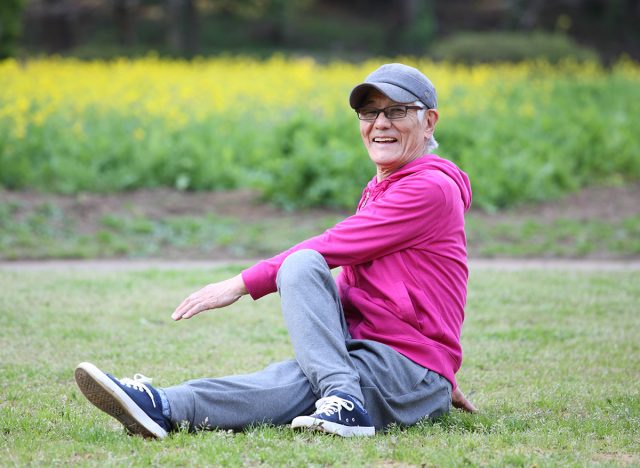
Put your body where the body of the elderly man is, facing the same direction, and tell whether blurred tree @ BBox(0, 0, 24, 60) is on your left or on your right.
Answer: on your right

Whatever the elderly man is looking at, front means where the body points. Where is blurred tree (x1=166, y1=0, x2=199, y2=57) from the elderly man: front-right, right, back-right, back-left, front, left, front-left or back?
right

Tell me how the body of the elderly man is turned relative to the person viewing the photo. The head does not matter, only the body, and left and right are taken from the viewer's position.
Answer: facing to the left of the viewer

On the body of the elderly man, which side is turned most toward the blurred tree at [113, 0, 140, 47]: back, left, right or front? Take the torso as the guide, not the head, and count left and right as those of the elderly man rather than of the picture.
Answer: right

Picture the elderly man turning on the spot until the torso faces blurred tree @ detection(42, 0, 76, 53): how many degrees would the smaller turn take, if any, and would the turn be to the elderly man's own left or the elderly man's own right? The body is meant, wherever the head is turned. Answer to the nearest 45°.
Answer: approximately 90° to the elderly man's own right
